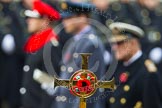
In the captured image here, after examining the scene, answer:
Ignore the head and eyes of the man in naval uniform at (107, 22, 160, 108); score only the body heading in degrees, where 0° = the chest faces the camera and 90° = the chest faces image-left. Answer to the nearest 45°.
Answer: approximately 45°

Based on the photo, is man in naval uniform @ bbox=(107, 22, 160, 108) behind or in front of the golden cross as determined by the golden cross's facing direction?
behind

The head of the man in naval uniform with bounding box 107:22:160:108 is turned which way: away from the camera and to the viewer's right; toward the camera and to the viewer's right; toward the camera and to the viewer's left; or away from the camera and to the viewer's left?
toward the camera and to the viewer's left

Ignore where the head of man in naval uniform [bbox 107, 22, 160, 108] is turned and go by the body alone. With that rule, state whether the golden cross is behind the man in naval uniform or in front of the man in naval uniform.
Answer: in front
